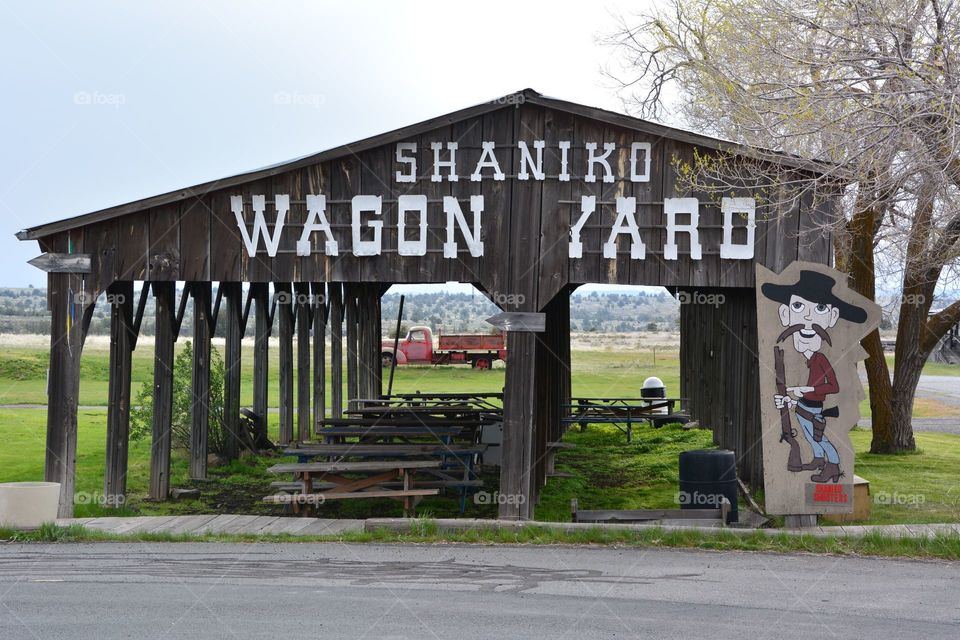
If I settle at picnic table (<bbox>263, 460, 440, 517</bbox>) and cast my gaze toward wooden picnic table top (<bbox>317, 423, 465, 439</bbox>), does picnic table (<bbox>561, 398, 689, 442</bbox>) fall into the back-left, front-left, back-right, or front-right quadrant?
front-right

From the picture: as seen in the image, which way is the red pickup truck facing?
to the viewer's left

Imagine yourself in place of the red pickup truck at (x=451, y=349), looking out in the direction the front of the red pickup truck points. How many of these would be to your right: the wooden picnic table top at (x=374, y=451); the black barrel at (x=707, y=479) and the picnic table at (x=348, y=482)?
0

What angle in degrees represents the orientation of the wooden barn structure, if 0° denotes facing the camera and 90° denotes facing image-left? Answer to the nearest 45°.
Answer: approximately 0°

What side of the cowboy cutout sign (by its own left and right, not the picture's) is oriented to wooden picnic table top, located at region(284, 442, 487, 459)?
right

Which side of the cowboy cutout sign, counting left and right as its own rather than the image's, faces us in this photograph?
front

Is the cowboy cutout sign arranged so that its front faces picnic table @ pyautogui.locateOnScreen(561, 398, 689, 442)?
no

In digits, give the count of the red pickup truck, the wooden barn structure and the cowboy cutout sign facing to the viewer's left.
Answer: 1

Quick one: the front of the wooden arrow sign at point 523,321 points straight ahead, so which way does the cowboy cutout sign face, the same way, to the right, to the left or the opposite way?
the same way

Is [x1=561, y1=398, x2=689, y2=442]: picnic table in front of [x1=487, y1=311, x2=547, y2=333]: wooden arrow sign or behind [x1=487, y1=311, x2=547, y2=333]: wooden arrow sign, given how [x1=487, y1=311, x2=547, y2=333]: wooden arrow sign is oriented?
behind

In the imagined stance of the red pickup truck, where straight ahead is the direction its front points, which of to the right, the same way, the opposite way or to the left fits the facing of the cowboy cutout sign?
to the left

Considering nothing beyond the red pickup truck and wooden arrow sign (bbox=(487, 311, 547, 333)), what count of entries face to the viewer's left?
1

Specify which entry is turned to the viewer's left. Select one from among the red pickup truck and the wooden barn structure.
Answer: the red pickup truck
